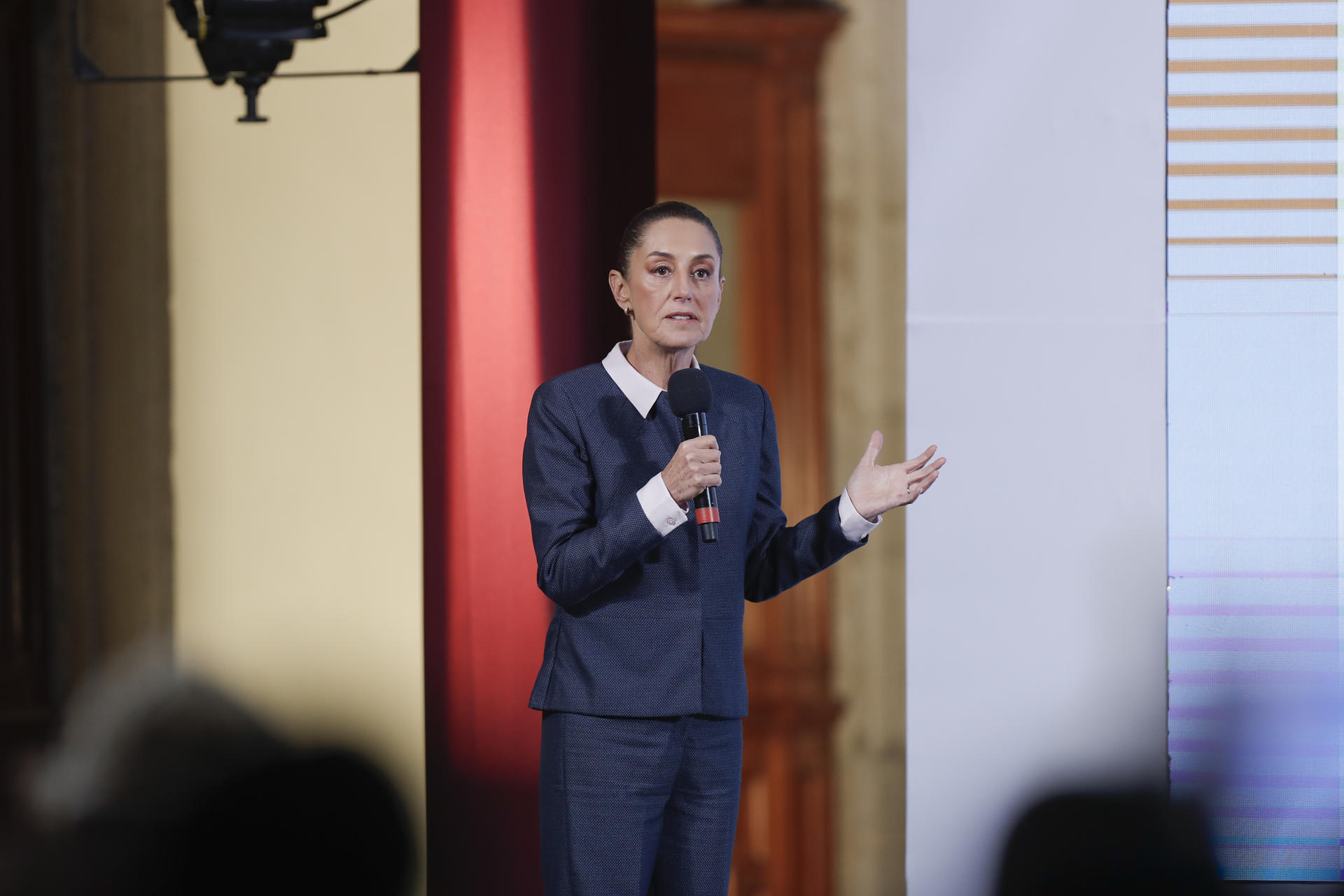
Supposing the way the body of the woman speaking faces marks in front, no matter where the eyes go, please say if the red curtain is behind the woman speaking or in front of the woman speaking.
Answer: behind

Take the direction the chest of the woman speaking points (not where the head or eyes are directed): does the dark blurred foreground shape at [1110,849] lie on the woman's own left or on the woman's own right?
on the woman's own left
